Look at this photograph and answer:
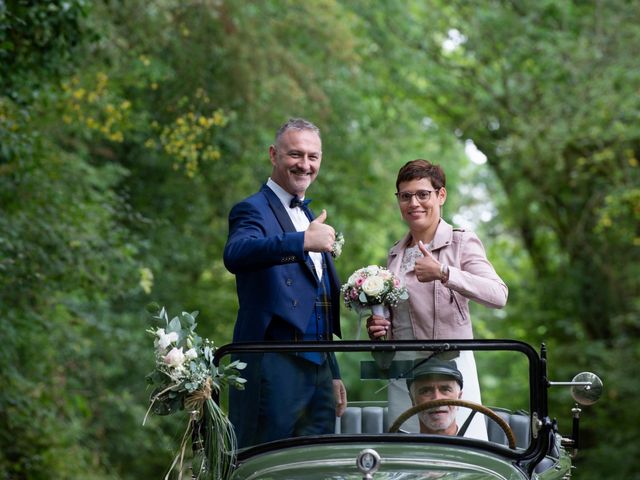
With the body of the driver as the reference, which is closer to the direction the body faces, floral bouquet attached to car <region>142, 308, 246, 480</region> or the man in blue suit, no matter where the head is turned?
the floral bouquet attached to car

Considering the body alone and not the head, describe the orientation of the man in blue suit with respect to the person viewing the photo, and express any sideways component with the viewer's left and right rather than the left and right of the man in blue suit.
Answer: facing the viewer and to the right of the viewer

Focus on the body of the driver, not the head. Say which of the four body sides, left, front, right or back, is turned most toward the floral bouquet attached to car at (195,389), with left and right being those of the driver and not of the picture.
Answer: right

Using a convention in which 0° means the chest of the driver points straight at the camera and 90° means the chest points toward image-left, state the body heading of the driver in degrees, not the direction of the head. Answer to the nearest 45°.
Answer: approximately 0°

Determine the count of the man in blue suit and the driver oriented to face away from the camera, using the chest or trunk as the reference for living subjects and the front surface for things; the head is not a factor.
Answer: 0

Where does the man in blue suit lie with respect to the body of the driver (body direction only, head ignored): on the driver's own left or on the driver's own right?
on the driver's own right

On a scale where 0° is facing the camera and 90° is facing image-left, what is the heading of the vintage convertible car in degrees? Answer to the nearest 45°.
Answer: approximately 0°

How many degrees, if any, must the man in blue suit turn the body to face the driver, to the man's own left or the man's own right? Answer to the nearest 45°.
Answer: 0° — they already face them
